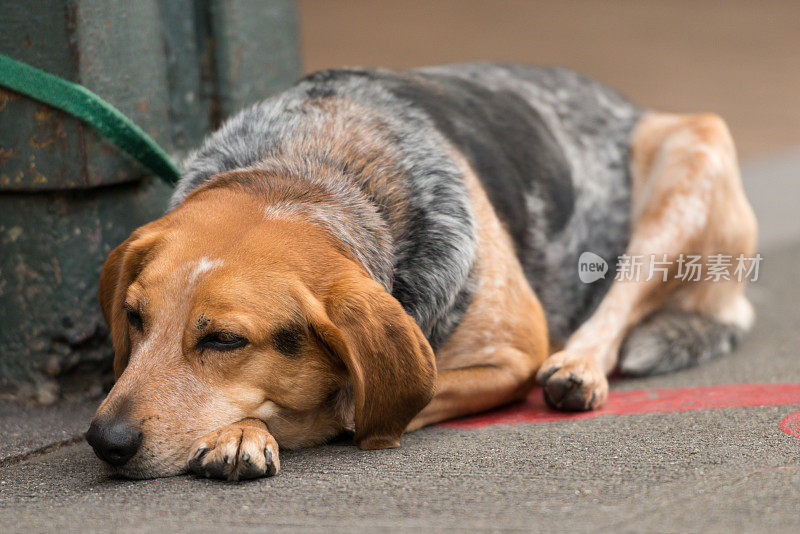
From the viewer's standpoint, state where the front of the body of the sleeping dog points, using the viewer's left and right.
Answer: facing the viewer and to the left of the viewer
